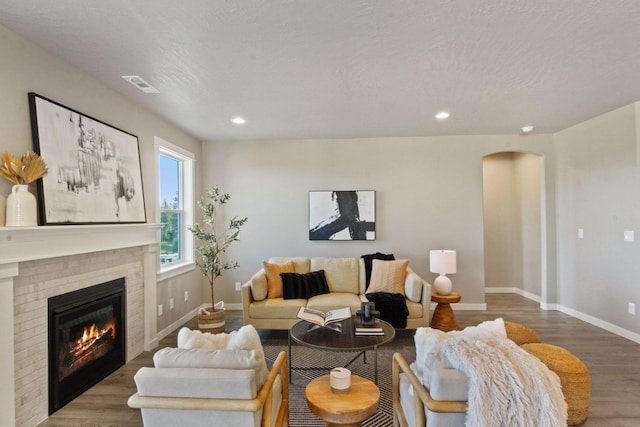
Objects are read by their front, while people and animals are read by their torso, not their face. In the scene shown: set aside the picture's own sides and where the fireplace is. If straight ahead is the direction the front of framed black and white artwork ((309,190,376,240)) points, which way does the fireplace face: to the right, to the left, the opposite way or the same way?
to the left

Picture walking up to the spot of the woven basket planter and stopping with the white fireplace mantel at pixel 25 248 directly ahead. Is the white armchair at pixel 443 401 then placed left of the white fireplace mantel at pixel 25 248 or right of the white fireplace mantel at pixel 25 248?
left

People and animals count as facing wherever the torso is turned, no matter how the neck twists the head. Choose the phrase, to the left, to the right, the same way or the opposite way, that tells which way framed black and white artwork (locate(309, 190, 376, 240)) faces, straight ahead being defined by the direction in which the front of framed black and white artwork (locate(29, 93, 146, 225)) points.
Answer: to the right

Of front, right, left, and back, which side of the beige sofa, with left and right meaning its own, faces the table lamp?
left

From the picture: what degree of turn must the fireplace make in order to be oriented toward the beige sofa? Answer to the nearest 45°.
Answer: approximately 45° to its left

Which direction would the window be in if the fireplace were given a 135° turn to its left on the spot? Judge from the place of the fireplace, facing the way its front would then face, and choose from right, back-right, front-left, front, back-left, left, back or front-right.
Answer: front-right

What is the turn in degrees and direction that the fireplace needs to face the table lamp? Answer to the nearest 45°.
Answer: approximately 45° to its left

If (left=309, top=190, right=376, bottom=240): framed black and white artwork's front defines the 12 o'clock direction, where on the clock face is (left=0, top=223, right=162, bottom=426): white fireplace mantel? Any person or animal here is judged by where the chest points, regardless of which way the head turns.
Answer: The white fireplace mantel is roughly at 1 o'clock from the framed black and white artwork.

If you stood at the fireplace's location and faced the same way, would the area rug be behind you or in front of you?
in front

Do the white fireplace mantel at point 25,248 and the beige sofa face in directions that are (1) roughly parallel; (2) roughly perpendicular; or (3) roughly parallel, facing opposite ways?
roughly perpendicular

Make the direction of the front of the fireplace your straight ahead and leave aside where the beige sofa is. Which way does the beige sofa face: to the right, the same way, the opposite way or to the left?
to the right

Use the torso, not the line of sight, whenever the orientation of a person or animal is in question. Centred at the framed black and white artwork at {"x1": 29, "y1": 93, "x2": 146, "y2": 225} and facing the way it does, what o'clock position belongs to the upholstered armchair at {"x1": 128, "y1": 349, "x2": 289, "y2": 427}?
The upholstered armchair is roughly at 1 o'clock from the framed black and white artwork.

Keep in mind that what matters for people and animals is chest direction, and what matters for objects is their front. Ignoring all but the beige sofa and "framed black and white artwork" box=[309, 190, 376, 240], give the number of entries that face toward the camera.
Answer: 2
